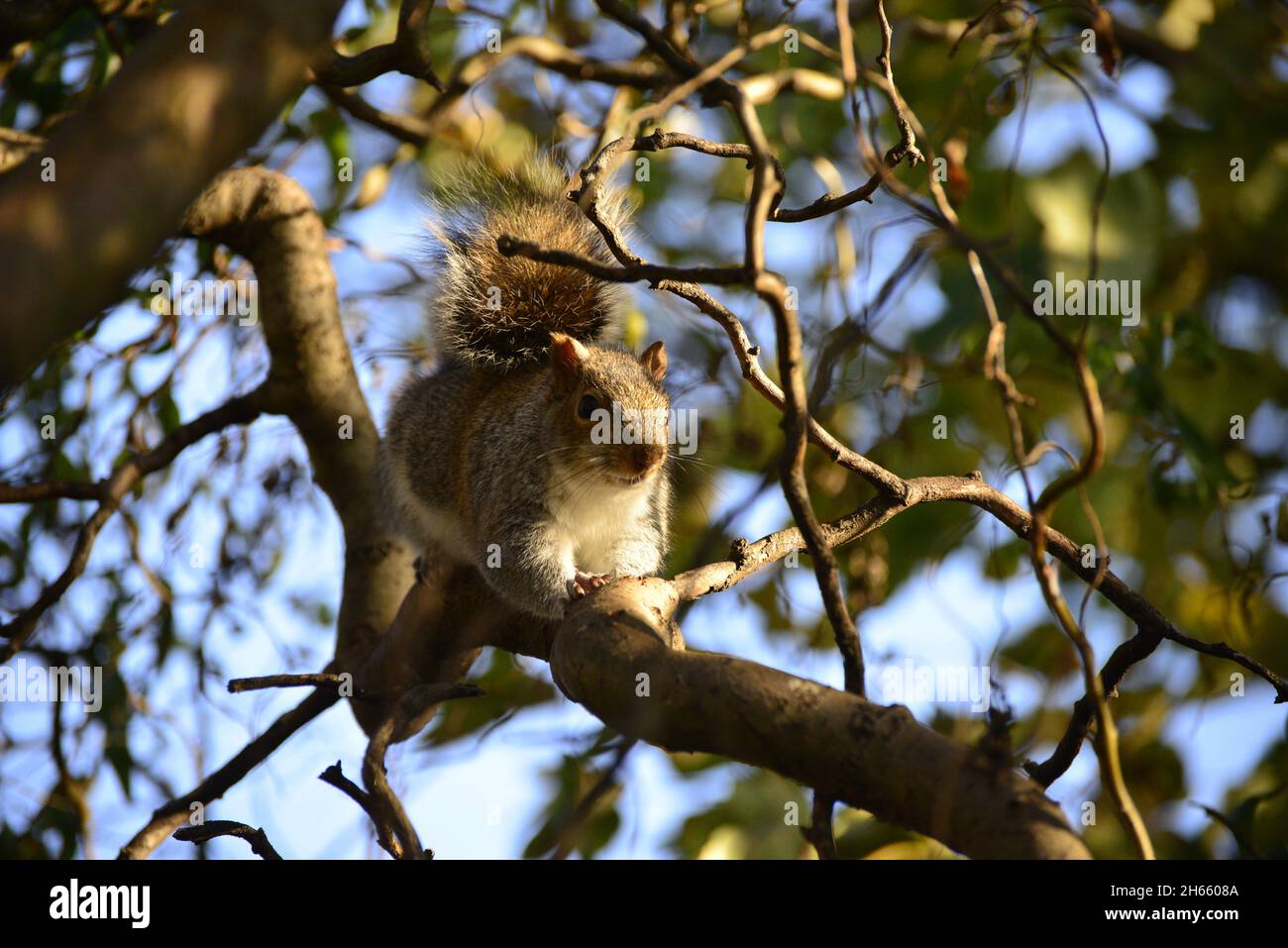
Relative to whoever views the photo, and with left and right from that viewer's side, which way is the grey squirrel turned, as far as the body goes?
facing the viewer and to the right of the viewer
